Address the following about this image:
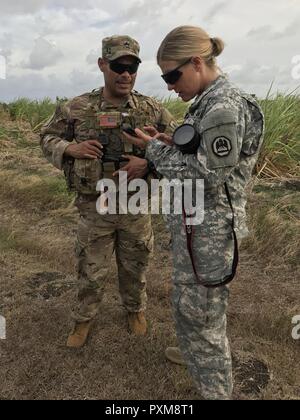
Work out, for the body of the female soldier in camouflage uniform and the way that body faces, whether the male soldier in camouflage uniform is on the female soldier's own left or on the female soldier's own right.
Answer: on the female soldier's own right

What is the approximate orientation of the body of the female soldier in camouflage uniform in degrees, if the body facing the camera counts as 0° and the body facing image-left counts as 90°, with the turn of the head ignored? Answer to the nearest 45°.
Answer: approximately 90°

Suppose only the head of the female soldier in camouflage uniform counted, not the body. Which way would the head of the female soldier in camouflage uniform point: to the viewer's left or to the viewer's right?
to the viewer's left

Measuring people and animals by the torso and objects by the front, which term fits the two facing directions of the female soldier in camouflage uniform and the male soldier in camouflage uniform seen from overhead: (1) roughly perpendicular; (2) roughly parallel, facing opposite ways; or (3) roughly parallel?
roughly perpendicular

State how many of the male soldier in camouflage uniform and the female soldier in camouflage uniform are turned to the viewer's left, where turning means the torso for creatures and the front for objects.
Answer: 1
